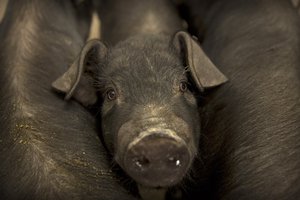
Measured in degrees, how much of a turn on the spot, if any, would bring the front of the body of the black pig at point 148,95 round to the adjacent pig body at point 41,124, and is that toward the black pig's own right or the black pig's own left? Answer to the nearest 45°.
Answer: approximately 90° to the black pig's own right

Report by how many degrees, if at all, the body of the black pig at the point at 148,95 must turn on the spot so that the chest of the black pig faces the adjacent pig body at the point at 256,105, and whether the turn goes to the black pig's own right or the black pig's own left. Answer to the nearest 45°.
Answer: approximately 90° to the black pig's own left

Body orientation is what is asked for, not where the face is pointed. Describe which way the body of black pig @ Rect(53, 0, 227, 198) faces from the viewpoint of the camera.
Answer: toward the camera
